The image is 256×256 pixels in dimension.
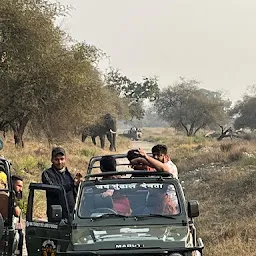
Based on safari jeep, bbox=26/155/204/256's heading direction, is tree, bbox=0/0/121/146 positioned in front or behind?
behind

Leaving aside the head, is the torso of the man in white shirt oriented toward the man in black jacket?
yes

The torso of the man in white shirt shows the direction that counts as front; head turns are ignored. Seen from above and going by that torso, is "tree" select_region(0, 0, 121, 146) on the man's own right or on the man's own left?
on the man's own right

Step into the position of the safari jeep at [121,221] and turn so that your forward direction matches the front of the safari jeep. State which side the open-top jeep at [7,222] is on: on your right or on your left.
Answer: on your right

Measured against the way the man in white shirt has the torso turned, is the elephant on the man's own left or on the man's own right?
on the man's own right

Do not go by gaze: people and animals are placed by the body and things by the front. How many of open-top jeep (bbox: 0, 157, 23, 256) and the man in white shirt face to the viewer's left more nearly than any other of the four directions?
1

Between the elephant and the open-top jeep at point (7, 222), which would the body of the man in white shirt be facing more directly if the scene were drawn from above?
the open-top jeep
